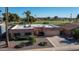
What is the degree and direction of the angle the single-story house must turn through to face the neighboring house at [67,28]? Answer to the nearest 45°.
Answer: approximately 90° to its left

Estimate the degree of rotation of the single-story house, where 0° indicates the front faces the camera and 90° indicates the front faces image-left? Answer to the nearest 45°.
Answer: approximately 0°
